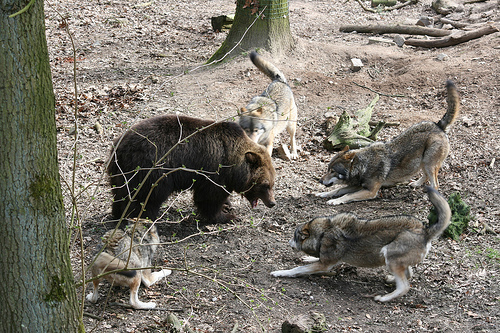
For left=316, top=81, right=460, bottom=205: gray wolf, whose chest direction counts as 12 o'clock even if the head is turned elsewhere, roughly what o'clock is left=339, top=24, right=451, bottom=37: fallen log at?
The fallen log is roughly at 3 o'clock from the gray wolf.

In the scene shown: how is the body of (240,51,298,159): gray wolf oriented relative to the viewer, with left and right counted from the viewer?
facing the viewer and to the left of the viewer

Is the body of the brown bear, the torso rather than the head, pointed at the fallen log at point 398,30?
no

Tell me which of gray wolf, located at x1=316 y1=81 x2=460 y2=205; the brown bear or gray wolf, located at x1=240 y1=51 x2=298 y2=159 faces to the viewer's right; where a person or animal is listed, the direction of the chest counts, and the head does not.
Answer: the brown bear

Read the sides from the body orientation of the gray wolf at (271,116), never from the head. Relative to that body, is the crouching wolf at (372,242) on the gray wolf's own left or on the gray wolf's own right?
on the gray wolf's own left

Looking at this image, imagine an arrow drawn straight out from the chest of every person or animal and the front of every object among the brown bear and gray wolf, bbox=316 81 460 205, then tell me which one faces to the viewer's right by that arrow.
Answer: the brown bear

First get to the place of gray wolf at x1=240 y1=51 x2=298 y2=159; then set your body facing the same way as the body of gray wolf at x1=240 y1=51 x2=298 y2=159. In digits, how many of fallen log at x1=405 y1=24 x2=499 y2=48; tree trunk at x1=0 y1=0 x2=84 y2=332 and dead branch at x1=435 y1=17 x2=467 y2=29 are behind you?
2

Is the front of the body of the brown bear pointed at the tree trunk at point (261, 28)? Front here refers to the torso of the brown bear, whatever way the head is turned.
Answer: no

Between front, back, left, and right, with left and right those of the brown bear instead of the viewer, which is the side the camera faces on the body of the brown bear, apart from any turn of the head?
right

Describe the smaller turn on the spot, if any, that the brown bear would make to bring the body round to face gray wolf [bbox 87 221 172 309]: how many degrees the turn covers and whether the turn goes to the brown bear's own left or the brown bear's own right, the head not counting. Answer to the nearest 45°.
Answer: approximately 90° to the brown bear's own right

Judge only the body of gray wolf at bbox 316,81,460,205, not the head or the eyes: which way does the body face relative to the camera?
to the viewer's left

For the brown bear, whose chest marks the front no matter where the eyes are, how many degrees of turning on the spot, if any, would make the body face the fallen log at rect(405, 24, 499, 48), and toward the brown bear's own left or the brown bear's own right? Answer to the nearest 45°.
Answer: approximately 45° to the brown bear's own left

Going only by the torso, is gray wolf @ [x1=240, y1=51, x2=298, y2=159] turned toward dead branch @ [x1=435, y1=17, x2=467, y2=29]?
no

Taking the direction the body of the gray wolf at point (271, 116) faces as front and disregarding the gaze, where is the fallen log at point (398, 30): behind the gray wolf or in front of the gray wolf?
behind

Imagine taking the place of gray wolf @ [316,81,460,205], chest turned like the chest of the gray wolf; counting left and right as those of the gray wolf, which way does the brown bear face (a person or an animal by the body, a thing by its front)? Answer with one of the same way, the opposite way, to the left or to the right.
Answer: the opposite way

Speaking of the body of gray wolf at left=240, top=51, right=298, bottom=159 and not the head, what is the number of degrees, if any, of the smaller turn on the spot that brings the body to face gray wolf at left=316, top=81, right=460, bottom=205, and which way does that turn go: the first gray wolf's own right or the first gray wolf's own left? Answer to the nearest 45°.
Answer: approximately 90° to the first gray wolf's own left

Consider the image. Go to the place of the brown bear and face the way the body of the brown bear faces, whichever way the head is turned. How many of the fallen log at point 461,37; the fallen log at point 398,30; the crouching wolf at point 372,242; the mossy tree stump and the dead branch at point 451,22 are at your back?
0

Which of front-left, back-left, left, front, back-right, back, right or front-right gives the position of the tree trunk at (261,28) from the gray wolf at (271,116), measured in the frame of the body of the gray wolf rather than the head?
back-right
